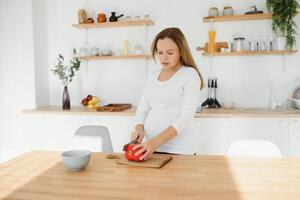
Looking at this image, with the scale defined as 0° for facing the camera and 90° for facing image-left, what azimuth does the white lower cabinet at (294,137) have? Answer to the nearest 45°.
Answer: approximately 0°

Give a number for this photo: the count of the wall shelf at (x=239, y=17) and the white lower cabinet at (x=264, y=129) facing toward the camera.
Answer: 2

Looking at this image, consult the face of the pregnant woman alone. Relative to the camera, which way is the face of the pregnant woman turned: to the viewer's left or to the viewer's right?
to the viewer's left

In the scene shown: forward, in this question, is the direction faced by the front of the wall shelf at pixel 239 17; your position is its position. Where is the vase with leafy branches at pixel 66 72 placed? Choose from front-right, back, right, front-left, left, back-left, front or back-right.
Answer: right
